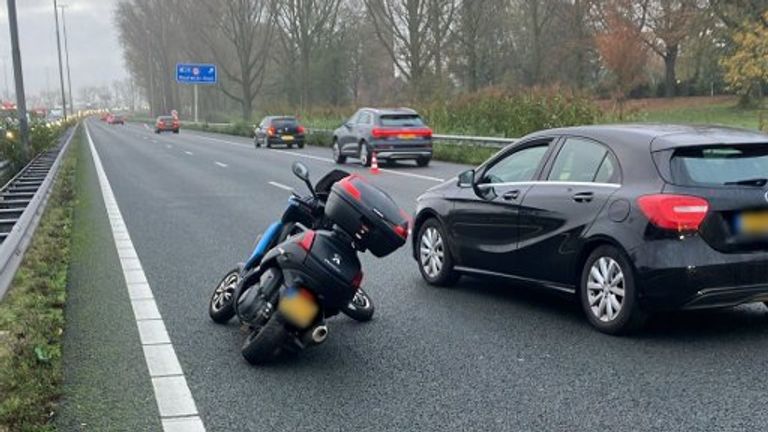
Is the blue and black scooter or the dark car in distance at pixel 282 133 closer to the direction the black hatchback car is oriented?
the dark car in distance

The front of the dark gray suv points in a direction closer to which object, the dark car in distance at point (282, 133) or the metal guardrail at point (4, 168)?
the dark car in distance

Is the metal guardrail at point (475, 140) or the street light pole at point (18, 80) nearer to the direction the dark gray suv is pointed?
the street light pole

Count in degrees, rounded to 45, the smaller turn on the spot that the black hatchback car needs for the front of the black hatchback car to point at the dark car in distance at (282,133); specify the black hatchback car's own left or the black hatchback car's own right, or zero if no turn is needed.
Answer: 0° — it already faces it

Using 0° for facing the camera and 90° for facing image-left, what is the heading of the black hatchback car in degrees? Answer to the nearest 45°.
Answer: approximately 135°

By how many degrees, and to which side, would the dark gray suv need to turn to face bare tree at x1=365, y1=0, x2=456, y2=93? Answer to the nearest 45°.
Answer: approximately 45° to its right

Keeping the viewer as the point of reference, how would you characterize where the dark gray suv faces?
facing away from the viewer and to the left of the viewer
